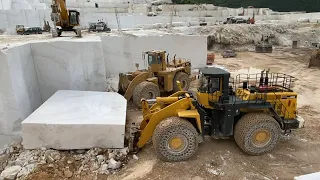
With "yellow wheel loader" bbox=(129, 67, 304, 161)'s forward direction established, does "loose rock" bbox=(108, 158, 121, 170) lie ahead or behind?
ahead

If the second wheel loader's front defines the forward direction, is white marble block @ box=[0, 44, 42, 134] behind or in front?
in front

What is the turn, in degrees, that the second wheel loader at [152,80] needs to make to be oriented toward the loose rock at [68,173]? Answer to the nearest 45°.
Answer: approximately 45° to its left

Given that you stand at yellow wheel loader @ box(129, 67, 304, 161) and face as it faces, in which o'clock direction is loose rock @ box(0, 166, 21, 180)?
The loose rock is roughly at 11 o'clock from the yellow wheel loader.

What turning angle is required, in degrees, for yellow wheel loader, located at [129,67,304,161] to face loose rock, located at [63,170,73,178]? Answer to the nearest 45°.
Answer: approximately 45° to its left

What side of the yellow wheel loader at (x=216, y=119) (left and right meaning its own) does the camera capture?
left

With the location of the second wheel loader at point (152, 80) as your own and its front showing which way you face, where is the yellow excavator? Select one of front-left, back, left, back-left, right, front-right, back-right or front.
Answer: right

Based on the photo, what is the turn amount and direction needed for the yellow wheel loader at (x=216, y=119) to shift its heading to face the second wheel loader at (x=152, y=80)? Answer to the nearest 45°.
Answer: approximately 45° to its right

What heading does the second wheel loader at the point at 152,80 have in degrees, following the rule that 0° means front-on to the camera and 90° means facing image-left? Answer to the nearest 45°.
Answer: approximately 45°
